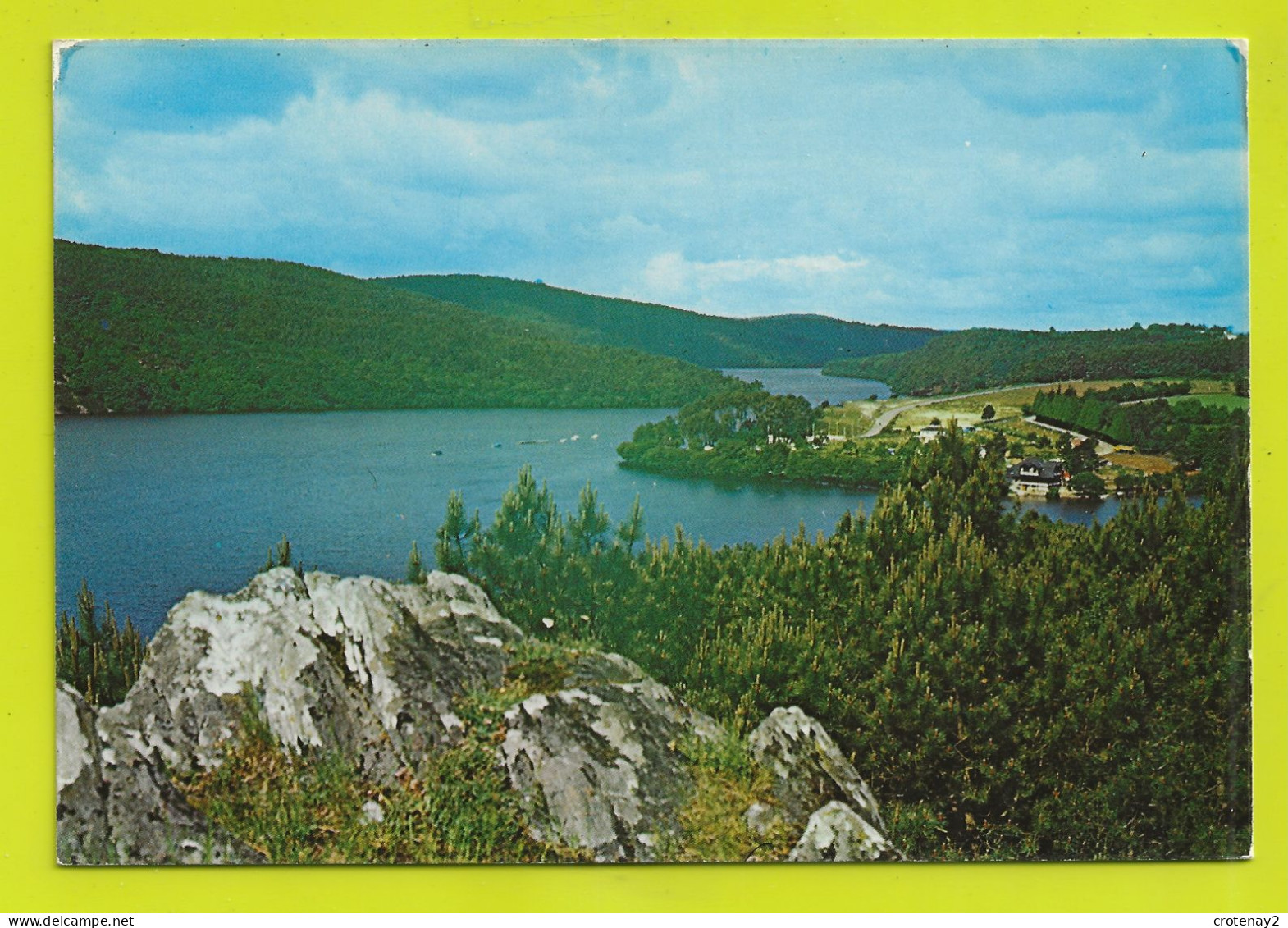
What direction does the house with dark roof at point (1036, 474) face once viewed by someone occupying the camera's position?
facing the viewer

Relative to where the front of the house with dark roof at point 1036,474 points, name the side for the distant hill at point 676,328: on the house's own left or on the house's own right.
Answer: on the house's own right

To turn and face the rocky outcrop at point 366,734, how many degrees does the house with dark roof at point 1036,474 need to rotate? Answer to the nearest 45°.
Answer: approximately 45° to its right

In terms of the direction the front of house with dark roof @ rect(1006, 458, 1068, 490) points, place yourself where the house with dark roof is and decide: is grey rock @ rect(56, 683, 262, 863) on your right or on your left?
on your right

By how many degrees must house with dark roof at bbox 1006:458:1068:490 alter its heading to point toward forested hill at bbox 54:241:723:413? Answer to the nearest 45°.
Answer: approximately 90° to its right
